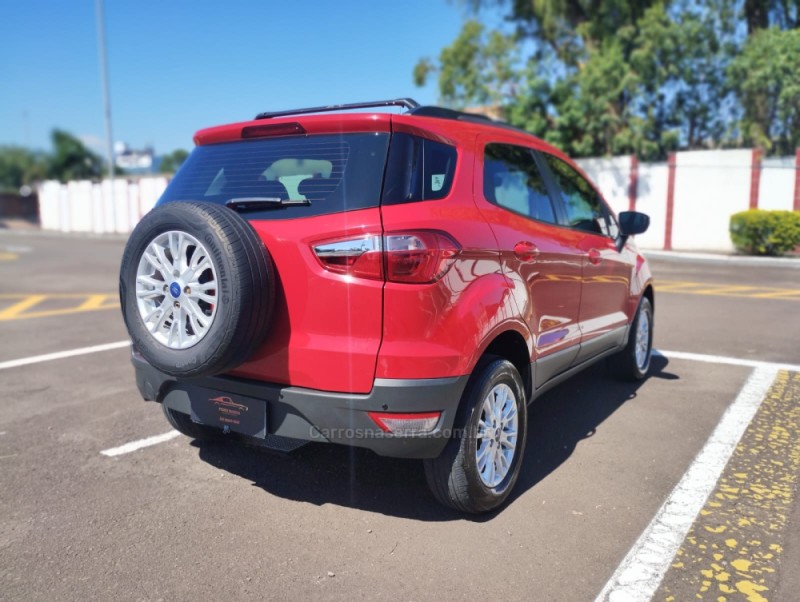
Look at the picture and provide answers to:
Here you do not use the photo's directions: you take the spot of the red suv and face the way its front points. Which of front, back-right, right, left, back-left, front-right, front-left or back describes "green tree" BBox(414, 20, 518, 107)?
front-left

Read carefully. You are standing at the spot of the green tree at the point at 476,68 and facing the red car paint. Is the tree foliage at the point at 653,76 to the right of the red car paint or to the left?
left

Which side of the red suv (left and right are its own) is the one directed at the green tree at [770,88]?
front

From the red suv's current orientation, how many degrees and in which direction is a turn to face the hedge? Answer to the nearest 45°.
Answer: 0° — it already faces it

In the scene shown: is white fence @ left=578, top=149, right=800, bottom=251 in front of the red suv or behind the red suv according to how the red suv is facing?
in front

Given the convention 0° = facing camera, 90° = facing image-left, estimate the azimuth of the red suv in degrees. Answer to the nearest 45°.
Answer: approximately 225°

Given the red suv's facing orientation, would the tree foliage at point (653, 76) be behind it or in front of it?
in front
